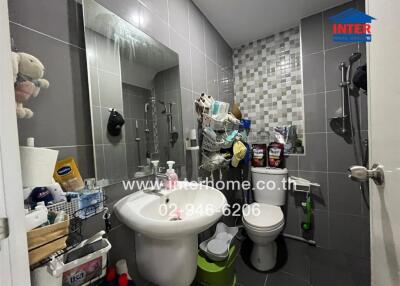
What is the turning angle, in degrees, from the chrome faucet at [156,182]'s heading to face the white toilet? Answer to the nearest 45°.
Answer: approximately 45° to its left

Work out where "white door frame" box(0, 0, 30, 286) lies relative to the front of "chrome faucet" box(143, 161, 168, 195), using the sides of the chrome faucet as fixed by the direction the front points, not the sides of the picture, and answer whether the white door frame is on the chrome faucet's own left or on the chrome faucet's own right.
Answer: on the chrome faucet's own right
